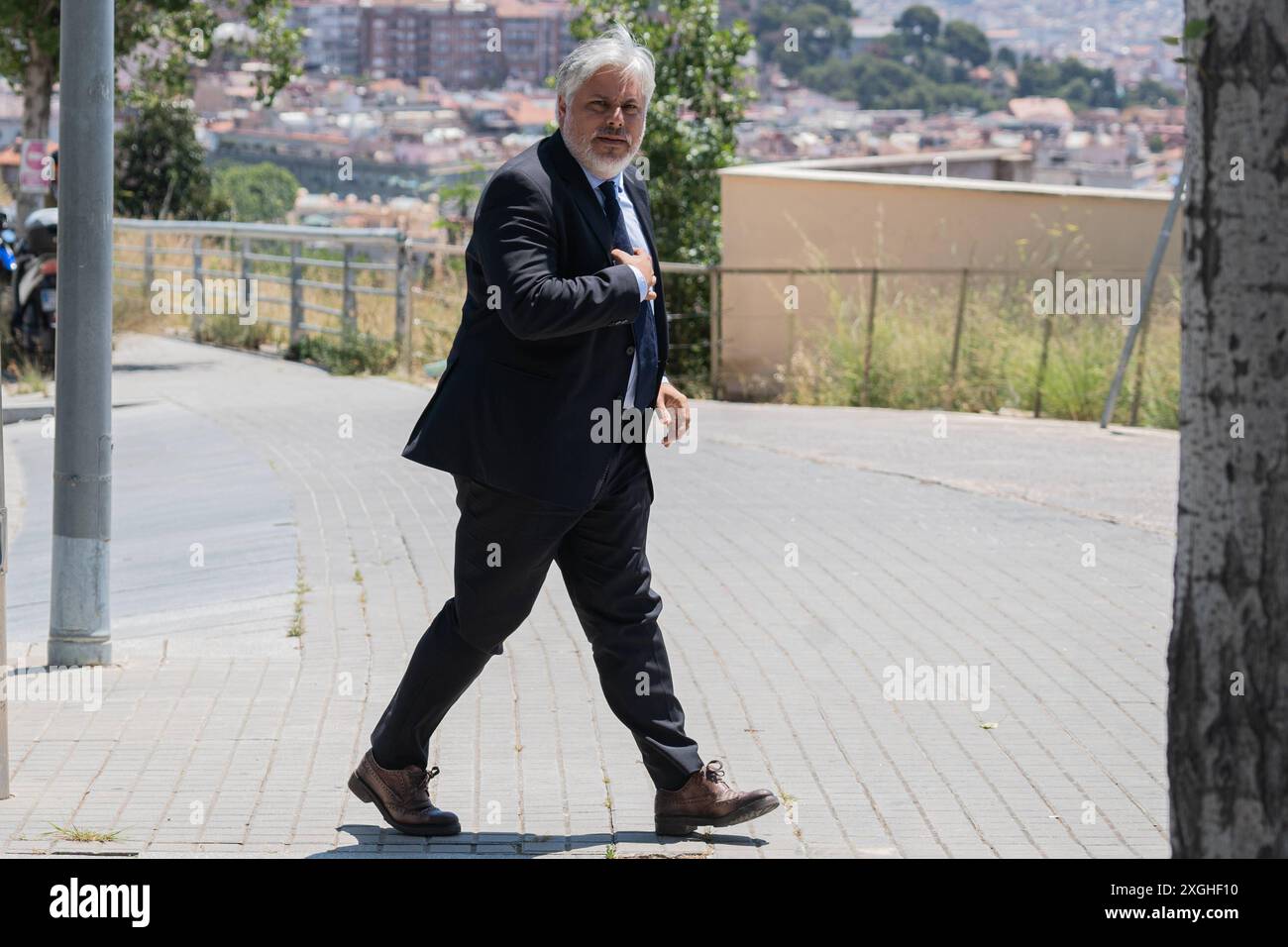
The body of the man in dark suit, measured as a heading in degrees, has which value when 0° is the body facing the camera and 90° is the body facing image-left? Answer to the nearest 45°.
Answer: approximately 315°

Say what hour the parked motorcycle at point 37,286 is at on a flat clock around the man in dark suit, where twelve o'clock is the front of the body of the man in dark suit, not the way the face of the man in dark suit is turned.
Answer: The parked motorcycle is roughly at 7 o'clock from the man in dark suit.

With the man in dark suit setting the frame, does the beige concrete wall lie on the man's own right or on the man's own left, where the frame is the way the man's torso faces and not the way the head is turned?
on the man's own left

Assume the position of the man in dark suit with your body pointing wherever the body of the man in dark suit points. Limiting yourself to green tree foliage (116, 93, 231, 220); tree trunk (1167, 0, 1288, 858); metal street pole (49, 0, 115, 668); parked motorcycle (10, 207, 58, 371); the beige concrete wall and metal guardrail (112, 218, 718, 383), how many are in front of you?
1

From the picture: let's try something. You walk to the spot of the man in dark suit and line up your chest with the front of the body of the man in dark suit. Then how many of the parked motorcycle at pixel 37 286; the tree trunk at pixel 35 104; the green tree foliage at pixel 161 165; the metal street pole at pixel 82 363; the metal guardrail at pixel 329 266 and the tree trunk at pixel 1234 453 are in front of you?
1

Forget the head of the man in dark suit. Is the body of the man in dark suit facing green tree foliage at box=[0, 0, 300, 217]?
no

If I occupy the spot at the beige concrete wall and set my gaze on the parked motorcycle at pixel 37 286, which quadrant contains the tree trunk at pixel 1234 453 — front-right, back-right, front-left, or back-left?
front-left

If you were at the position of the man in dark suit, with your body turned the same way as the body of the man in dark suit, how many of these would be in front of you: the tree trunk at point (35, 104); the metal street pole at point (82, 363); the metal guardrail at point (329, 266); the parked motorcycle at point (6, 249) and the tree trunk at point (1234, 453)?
1

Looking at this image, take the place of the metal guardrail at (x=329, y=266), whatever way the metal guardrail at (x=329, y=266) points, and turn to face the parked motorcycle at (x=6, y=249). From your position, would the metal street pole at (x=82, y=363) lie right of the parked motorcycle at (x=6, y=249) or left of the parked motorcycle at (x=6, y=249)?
left

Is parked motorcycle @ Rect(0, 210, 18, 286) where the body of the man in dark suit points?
no

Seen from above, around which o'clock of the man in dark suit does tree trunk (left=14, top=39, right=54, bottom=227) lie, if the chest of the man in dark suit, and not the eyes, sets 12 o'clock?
The tree trunk is roughly at 7 o'clock from the man in dark suit.

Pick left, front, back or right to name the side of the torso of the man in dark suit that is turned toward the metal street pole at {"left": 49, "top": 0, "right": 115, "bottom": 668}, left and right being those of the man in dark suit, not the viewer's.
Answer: back
